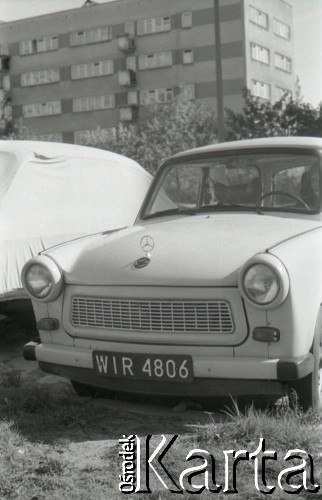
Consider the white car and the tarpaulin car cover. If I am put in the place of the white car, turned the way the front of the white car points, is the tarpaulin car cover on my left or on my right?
on my right

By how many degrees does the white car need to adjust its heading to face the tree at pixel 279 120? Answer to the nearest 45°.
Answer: approximately 135° to its right

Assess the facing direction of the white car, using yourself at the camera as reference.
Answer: facing the viewer and to the left of the viewer

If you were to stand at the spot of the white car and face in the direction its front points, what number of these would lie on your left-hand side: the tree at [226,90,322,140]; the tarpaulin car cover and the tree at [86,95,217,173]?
0

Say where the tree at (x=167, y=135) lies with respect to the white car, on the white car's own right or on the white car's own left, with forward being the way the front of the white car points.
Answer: on the white car's own right
